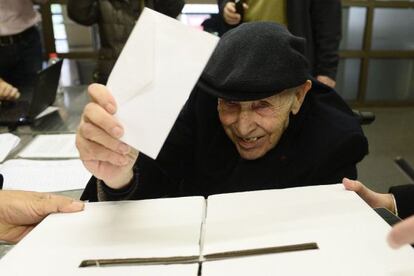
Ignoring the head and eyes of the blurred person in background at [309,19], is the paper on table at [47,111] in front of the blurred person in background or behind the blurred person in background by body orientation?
in front

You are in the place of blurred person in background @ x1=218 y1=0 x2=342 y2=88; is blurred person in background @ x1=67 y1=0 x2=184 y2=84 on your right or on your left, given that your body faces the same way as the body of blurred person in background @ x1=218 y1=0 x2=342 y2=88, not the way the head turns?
on your right

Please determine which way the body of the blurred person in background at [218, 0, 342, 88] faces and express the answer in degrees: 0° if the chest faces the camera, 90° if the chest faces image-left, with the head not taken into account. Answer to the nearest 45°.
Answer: approximately 45°

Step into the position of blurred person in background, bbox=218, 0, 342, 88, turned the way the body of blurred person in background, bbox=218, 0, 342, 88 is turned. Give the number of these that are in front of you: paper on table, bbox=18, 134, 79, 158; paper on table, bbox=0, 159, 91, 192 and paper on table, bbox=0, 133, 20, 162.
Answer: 3

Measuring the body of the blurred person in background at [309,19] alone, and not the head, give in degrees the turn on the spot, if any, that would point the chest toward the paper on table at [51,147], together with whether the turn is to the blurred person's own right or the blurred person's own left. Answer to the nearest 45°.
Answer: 0° — they already face it

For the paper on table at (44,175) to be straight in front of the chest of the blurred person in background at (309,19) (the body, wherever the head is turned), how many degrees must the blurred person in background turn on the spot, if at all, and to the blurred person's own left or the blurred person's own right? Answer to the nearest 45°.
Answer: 0° — they already face it
